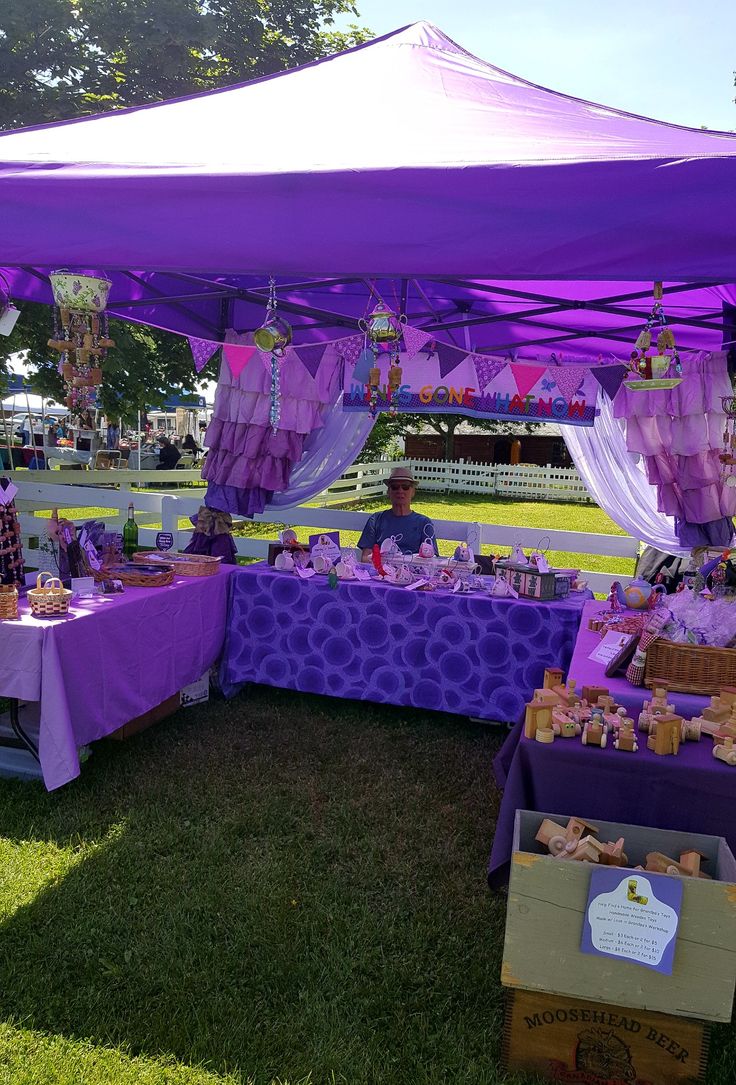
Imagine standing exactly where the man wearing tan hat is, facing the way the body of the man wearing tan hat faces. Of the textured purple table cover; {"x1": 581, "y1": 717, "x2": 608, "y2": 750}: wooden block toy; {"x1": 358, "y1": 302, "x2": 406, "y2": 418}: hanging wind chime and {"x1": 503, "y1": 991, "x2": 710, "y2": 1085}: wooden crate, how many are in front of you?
4

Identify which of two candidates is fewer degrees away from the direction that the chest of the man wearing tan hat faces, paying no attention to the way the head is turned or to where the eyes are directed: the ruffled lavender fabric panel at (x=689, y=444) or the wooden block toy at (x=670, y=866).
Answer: the wooden block toy

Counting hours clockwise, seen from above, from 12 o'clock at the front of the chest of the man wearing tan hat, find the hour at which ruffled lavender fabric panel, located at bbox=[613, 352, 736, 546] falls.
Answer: The ruffled lavender fabric panel is roughly at 9 o'clock from the man wearing tan hat.

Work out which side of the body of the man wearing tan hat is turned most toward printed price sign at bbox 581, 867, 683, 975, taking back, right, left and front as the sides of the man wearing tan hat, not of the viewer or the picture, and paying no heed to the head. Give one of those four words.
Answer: front

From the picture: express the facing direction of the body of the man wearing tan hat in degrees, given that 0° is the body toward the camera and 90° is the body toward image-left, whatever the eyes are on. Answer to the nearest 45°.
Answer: approximately 0°

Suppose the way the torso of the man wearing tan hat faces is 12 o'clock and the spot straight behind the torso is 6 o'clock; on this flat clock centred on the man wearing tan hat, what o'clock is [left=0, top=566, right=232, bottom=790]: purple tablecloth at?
The purple tablecloth is roughly at 1 o'clock from the man wearing tan hat.

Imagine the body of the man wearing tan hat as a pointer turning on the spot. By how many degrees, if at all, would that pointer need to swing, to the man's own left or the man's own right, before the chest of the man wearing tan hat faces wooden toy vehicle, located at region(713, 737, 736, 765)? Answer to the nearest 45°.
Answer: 0° — they already face it

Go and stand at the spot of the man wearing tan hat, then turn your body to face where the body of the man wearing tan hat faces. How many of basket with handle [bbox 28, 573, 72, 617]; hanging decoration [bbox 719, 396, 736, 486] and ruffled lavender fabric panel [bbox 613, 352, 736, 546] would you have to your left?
2
